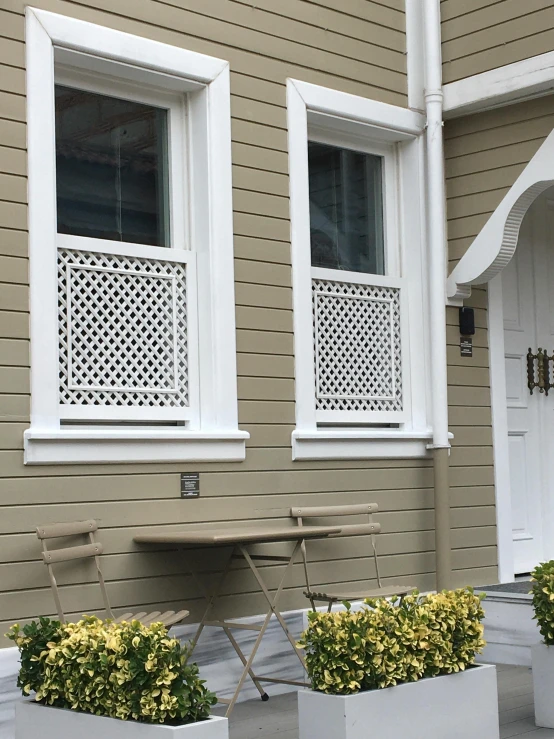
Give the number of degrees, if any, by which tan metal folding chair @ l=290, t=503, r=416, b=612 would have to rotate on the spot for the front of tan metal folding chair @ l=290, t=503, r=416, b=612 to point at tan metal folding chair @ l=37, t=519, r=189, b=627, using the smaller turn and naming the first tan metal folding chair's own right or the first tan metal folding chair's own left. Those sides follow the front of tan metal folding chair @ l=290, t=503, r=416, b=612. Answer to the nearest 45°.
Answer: approximately 90° to the first tan metal folding chair's own right

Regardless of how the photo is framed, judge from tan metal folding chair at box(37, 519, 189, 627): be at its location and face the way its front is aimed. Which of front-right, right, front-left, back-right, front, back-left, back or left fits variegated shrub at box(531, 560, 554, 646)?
front-left

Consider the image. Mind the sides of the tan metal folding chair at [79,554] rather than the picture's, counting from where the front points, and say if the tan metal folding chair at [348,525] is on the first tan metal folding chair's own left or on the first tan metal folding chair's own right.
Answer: on the first tan metal folding chair's own left

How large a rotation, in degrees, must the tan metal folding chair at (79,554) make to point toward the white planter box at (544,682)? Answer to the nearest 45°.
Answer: approximately 45° to its left

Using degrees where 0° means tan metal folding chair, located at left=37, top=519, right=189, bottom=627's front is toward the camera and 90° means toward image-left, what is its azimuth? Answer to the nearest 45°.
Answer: approximately 315°

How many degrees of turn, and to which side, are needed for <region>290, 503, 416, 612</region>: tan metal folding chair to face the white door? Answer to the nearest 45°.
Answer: approximately 90° to its left

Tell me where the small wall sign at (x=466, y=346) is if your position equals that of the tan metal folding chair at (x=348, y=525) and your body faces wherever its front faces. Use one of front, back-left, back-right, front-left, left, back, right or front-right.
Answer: left

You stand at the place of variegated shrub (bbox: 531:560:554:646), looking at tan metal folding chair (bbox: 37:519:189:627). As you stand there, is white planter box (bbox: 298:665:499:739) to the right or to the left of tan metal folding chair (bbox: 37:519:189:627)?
left

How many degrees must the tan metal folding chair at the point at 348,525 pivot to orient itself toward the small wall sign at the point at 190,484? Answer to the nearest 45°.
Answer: approximately 90° to its right

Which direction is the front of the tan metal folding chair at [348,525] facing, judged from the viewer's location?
facing the viewer and to the right of the viewer

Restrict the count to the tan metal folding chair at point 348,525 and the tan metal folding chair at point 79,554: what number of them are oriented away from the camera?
0

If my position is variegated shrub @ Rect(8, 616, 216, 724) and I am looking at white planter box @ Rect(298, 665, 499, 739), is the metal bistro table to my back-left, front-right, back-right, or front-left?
front-left
